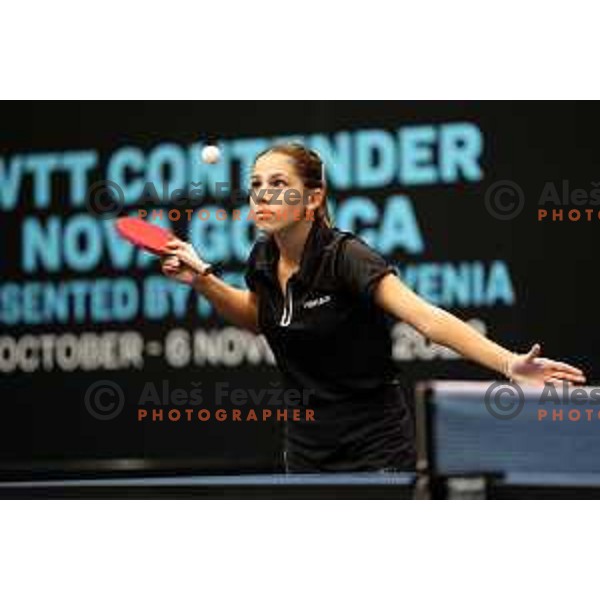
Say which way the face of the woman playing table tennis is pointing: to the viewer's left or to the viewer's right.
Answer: to the viewer's left

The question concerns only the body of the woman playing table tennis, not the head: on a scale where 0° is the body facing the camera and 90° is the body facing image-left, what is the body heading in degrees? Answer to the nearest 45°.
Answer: approximately 45°
